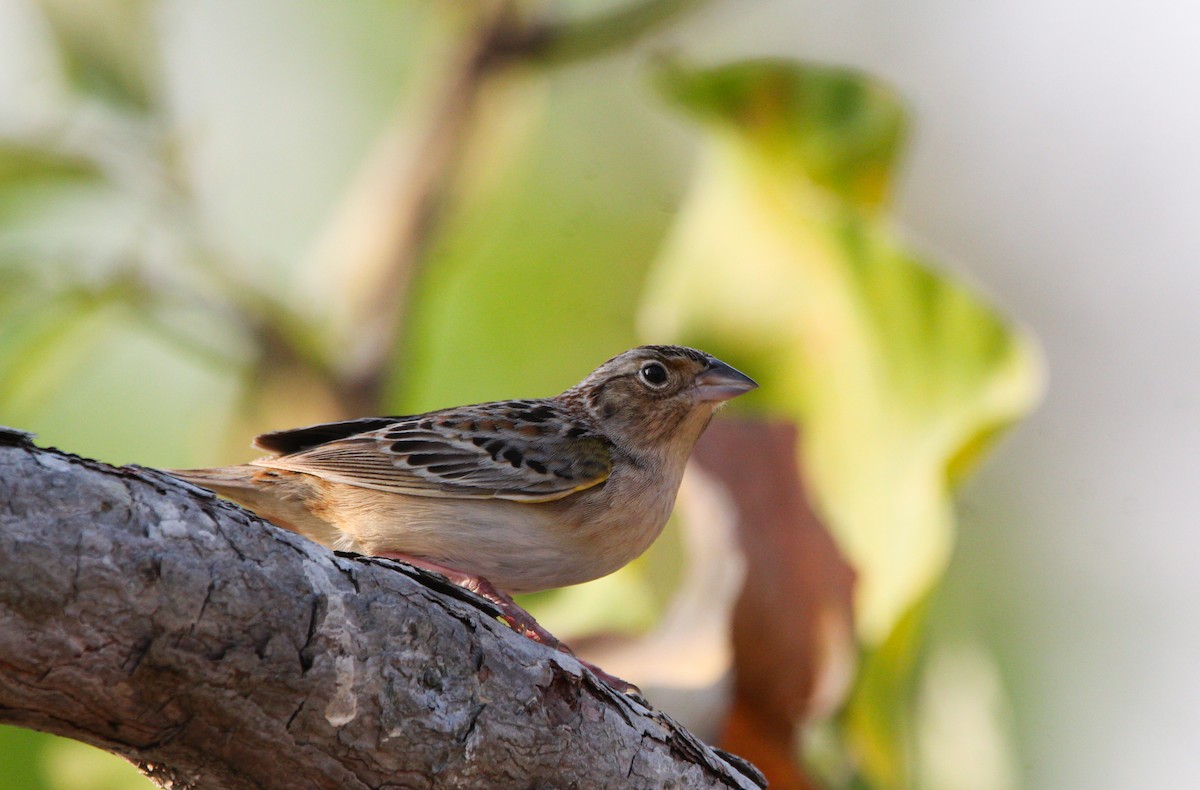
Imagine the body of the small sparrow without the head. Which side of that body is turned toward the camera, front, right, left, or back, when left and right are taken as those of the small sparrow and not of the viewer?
right

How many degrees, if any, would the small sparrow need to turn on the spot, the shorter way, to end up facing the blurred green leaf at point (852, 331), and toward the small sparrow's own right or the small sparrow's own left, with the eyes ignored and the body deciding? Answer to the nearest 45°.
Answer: approximately 45° to the small sparrow's own left
